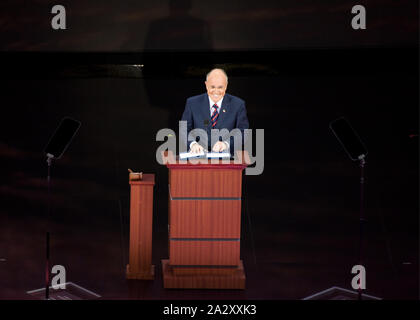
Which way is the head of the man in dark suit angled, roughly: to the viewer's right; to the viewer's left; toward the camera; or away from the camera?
toward the camera

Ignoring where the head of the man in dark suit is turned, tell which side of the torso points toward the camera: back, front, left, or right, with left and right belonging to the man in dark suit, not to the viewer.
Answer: front
